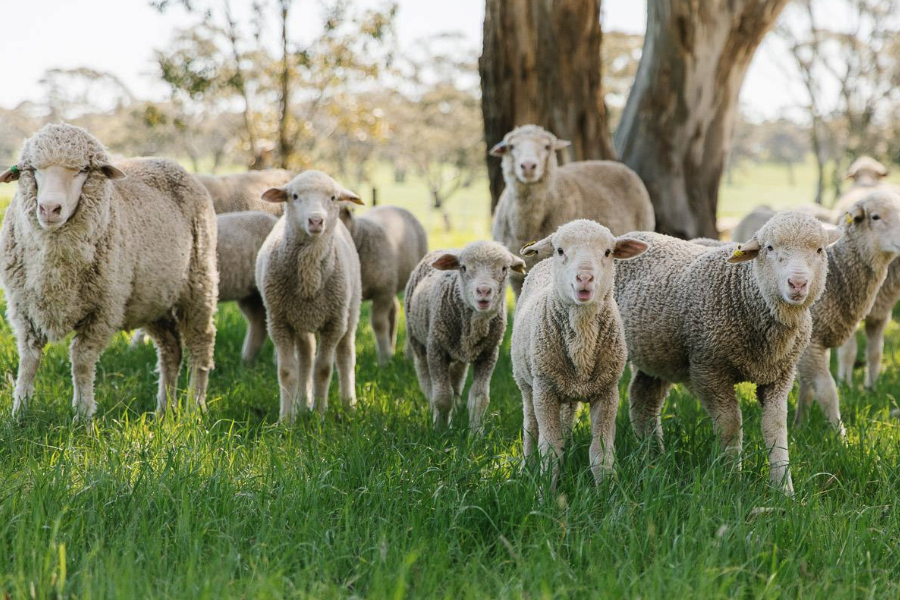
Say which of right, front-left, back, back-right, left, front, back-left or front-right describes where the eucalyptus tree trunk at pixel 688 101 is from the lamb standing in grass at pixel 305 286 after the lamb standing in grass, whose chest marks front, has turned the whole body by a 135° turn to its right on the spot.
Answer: right

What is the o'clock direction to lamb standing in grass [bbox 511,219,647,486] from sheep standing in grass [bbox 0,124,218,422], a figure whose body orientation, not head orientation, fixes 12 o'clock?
The lamb standing in grass is roughly at 9 o'clock from the sheep standing in grass.

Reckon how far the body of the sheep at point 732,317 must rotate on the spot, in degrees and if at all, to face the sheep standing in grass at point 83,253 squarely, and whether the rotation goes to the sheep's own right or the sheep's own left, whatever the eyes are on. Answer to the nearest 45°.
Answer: approximately 135° to the sheep's own right

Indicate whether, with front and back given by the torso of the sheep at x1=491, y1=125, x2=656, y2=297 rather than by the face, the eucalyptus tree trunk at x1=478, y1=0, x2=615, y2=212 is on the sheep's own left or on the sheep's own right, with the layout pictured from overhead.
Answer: on the sheep's own right

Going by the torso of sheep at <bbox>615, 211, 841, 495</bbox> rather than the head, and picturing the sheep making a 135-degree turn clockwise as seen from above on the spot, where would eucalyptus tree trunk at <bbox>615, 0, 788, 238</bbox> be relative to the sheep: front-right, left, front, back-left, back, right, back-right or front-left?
right

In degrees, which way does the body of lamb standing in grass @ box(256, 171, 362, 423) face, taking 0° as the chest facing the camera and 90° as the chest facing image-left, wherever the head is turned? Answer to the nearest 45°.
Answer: approximately 0°

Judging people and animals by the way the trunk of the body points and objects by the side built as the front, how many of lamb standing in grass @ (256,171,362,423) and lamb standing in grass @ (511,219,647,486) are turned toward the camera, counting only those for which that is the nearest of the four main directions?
2
